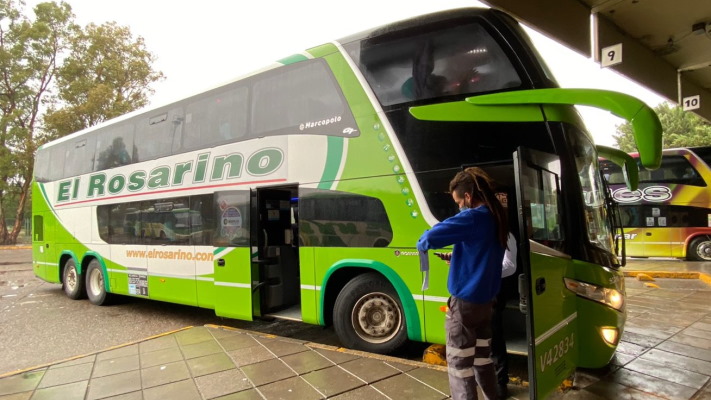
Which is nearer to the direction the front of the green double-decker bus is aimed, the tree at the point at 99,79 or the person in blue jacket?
the person in blue jacket

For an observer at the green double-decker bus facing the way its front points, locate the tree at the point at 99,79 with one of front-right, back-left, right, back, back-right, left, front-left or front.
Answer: back

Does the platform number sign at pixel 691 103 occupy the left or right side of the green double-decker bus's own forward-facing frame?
on its left

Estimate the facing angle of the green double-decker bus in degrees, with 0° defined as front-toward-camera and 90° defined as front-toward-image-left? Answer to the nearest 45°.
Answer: approximately 315°

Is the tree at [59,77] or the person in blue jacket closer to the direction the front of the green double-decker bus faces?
the person in blue jacket

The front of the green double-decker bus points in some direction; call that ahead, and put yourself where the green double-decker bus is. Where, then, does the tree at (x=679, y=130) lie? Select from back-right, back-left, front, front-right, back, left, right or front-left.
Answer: left

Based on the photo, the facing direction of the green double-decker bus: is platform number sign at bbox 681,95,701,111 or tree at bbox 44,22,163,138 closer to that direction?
the platform number sign
